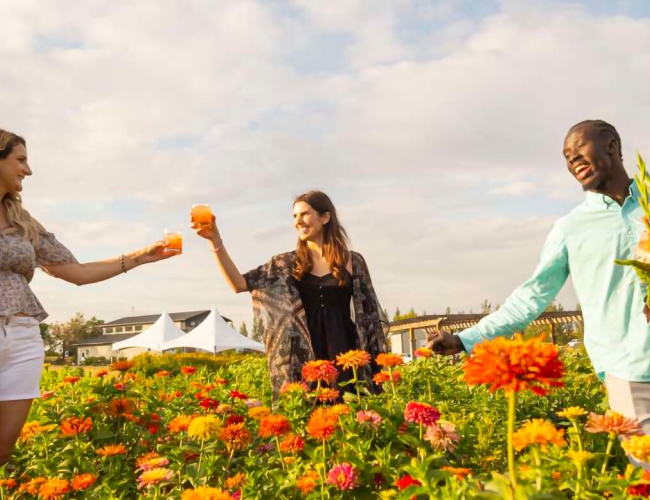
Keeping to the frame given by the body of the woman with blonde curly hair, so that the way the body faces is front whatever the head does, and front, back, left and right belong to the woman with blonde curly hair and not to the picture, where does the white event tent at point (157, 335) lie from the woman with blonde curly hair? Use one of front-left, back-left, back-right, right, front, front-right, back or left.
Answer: back-left

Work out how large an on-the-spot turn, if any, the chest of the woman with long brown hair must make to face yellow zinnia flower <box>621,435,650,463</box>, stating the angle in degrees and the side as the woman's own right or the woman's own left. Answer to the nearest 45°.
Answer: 0° — they already face it

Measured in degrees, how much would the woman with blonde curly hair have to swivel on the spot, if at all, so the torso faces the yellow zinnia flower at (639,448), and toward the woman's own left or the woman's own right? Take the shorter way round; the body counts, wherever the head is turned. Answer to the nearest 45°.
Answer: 0° — they already face it

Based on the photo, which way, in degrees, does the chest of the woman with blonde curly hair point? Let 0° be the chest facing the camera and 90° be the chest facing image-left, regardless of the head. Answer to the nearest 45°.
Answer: approximately 315°

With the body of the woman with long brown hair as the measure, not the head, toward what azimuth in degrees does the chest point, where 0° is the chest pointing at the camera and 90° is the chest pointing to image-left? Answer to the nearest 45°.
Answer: approximately 0°

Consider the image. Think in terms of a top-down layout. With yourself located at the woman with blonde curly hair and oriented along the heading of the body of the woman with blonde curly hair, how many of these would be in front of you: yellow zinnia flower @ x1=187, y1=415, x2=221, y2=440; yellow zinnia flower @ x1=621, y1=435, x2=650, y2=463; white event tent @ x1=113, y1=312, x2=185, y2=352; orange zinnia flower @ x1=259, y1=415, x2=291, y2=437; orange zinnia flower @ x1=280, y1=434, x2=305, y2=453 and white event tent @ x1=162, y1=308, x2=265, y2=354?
4

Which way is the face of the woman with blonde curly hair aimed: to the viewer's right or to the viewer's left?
to the viewer's right

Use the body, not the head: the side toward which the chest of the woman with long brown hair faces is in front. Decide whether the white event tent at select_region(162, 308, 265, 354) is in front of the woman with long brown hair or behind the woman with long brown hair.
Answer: behind
